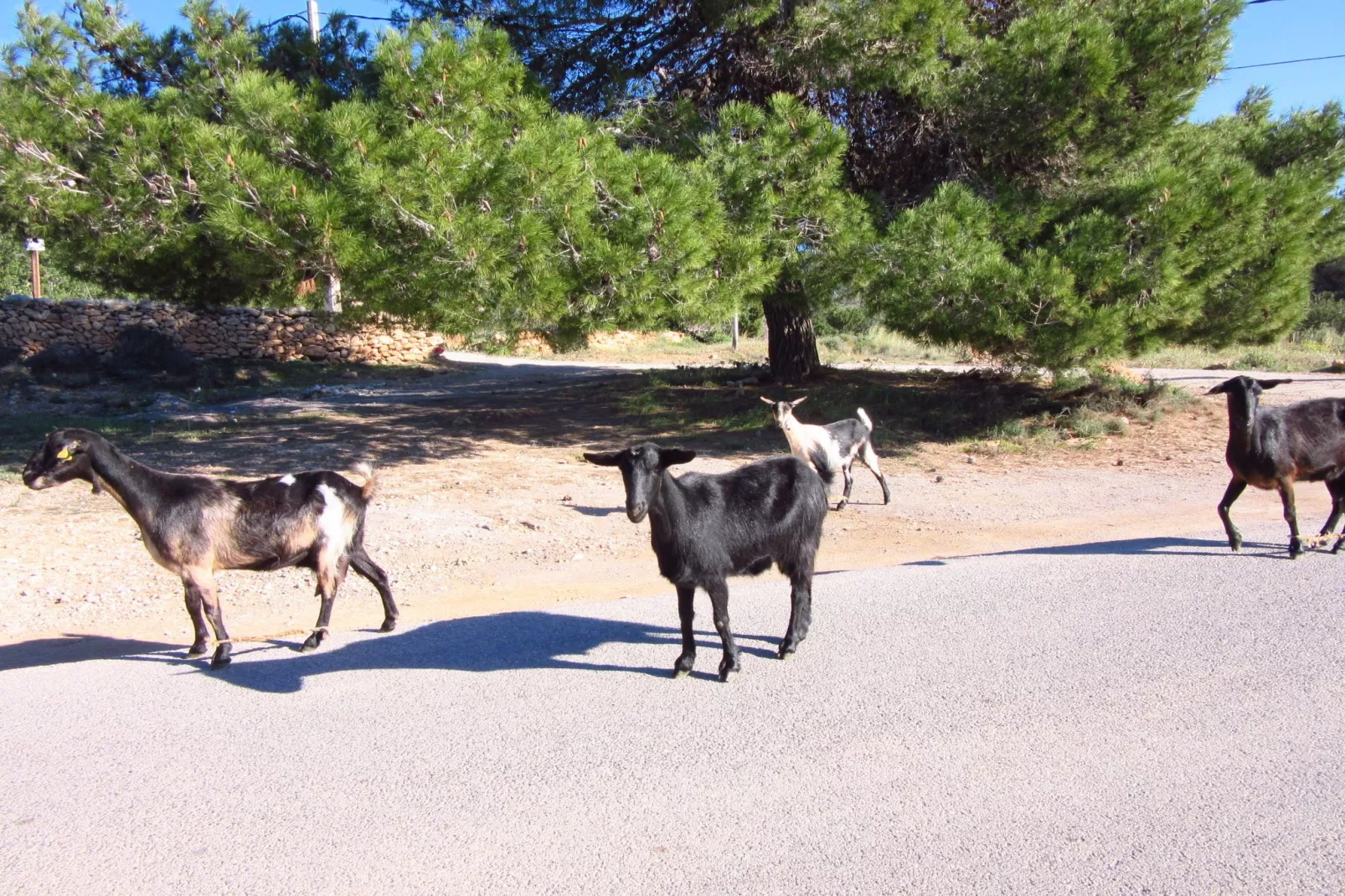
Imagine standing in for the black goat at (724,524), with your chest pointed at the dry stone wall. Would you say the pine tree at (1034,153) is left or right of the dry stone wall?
right

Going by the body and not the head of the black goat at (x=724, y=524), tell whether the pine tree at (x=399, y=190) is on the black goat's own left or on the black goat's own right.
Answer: on the black goat's own right

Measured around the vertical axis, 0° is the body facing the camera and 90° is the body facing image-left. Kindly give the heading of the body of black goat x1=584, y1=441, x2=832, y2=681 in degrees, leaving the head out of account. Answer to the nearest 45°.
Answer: approximately 45°

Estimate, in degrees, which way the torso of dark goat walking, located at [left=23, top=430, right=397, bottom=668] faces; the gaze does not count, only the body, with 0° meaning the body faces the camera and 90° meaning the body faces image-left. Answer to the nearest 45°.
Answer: approximately 90°

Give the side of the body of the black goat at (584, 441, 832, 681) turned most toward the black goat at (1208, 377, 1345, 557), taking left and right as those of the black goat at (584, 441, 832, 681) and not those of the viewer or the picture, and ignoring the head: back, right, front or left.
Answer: back

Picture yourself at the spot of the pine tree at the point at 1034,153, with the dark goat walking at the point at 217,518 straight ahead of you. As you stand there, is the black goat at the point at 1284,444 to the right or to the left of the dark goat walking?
left

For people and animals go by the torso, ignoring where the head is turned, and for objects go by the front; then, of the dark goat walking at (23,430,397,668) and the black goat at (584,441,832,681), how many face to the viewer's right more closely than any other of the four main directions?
0

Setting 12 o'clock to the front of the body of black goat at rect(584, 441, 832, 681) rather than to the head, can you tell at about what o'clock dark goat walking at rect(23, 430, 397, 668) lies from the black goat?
The dark goat walking is roughly at 2 o'clock from the black goat.

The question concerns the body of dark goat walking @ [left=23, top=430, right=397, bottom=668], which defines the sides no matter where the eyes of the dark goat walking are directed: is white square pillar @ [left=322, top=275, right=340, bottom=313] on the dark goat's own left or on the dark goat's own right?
on the dark goat's own right

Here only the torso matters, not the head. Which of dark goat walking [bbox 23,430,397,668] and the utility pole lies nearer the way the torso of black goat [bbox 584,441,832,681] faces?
the dark goat walking

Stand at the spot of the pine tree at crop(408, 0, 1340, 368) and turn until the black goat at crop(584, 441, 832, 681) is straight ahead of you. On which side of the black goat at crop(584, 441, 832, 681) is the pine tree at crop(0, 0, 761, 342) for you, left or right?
right
